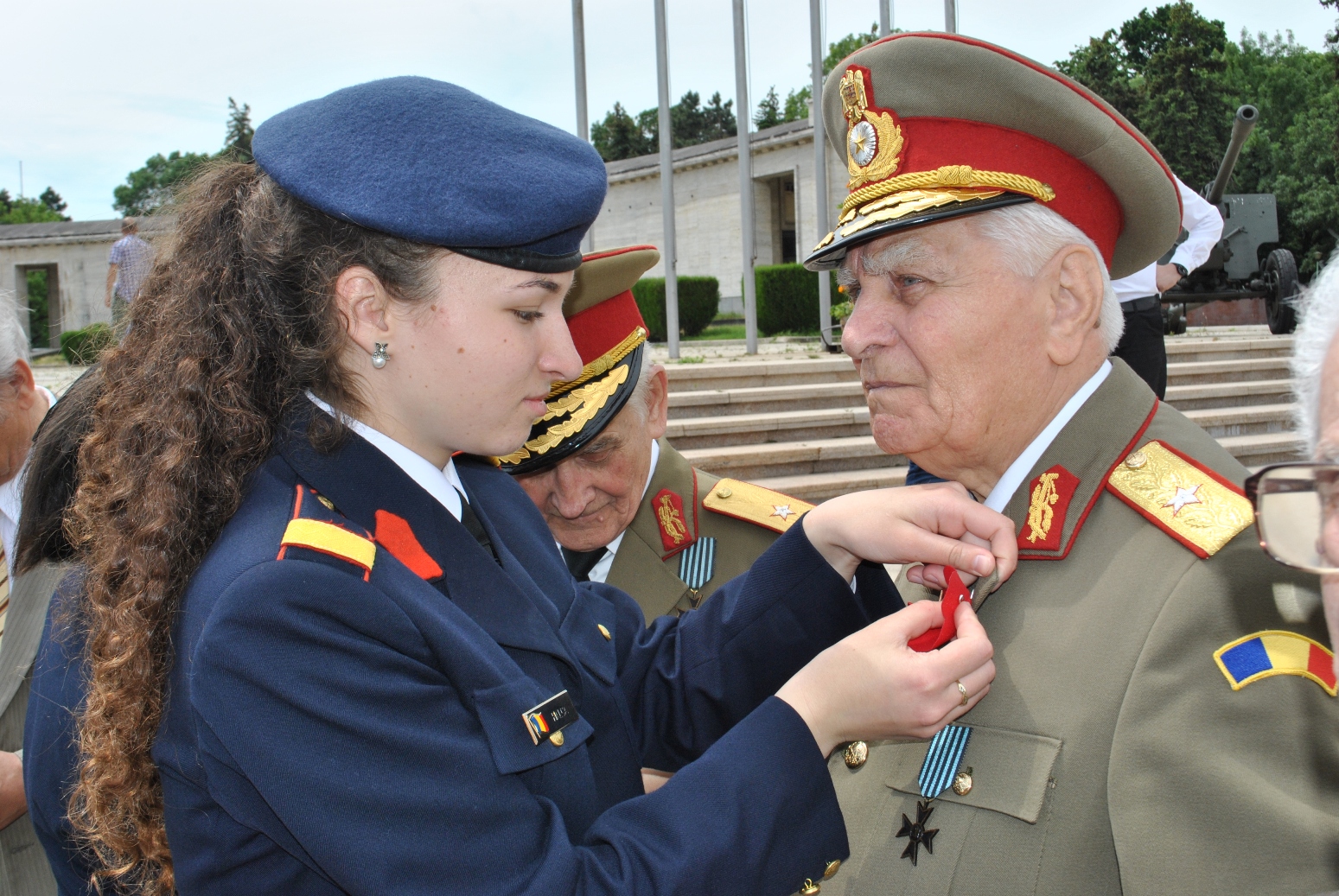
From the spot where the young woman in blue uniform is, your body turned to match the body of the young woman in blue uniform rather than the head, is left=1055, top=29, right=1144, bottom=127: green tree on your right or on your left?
on your left

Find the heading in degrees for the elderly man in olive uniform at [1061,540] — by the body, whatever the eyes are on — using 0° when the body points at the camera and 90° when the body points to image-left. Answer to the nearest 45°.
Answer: approximately 45°

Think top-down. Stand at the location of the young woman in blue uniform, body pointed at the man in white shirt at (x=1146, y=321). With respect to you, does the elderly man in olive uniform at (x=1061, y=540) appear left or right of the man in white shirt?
right

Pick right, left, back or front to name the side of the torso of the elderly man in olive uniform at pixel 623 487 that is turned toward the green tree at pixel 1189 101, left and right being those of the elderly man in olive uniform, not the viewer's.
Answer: back

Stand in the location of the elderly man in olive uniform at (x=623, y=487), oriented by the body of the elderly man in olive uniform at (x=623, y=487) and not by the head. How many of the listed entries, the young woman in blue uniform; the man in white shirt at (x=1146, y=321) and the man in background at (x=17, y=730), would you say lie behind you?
1

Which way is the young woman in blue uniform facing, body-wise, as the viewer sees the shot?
to the viewer's right

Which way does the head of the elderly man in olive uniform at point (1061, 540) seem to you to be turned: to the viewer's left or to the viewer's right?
to the viewer's left

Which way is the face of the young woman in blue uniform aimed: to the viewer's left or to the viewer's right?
to the viewer's right

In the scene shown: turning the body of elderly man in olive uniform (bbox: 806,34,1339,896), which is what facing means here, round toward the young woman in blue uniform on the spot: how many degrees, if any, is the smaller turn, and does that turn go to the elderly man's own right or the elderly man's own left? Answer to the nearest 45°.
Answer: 0° — they already face them

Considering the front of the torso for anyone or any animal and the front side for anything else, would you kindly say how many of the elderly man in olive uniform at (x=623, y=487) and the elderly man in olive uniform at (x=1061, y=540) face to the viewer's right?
0

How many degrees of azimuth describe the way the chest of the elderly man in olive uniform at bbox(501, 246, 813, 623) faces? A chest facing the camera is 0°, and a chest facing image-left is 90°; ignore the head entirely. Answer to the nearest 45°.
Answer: approximately 45°
